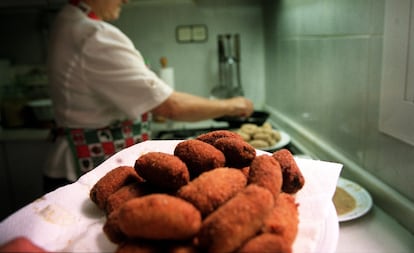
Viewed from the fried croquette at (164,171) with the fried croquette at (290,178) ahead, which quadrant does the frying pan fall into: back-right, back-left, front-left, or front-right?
front-left

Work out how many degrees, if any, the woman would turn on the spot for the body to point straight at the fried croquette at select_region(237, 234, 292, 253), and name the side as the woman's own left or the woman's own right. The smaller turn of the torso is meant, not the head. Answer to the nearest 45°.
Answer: approximately 90° to the woman's own right

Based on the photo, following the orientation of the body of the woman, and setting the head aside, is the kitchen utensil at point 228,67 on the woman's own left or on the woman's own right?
on the woman's own left

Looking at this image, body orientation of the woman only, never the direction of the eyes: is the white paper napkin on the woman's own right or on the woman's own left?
on the woman's own right

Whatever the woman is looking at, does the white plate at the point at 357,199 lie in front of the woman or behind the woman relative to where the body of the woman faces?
in front

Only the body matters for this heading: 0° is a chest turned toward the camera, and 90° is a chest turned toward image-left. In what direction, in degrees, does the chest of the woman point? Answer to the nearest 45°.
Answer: approximately 270°

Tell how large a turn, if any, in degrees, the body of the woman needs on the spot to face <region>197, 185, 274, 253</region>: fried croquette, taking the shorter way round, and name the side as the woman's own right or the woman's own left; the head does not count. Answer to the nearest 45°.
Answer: approximately 90° to the woman's own right

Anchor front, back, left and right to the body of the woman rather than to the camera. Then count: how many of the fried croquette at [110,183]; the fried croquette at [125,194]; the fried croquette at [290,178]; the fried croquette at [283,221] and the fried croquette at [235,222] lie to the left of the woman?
0

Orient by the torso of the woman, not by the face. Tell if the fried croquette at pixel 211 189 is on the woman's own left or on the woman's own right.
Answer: on the woman's own right

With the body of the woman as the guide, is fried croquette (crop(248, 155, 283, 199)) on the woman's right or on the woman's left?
on the woman's right

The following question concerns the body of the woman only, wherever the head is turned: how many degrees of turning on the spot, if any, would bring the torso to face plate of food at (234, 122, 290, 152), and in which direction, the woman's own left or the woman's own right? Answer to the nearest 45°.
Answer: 0° — they already face it

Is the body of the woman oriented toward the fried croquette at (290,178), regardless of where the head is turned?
no

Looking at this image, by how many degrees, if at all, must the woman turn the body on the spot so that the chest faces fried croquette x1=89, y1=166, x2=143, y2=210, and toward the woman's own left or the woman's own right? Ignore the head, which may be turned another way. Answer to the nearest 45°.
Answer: approximately 90° to the woman's own right

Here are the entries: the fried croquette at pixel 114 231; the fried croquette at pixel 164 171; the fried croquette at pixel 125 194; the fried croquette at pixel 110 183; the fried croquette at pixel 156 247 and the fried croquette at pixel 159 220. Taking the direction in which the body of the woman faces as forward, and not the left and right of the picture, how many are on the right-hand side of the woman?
6

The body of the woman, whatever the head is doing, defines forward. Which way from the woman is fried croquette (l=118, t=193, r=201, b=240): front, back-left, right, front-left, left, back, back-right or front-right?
right

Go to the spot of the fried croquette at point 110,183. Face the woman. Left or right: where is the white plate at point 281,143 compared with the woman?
right

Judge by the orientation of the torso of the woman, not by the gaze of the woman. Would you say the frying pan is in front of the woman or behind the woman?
in front

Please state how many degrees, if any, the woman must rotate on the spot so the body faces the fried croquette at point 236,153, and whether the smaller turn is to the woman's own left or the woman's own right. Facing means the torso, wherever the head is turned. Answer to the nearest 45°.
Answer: approximately 90° to the woman's own right
